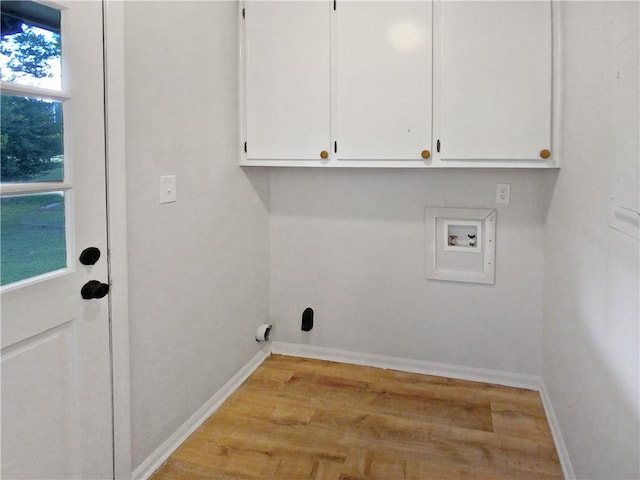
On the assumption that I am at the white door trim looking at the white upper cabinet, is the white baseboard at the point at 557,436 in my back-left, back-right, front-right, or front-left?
front-right

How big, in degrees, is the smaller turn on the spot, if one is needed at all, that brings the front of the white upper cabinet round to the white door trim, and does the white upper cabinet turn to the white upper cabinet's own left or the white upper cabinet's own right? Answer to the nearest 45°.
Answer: approximately 45° to the white upper cabinet's own right

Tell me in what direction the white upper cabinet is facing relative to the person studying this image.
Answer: facing the viewer

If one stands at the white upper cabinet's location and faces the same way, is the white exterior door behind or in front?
in front
